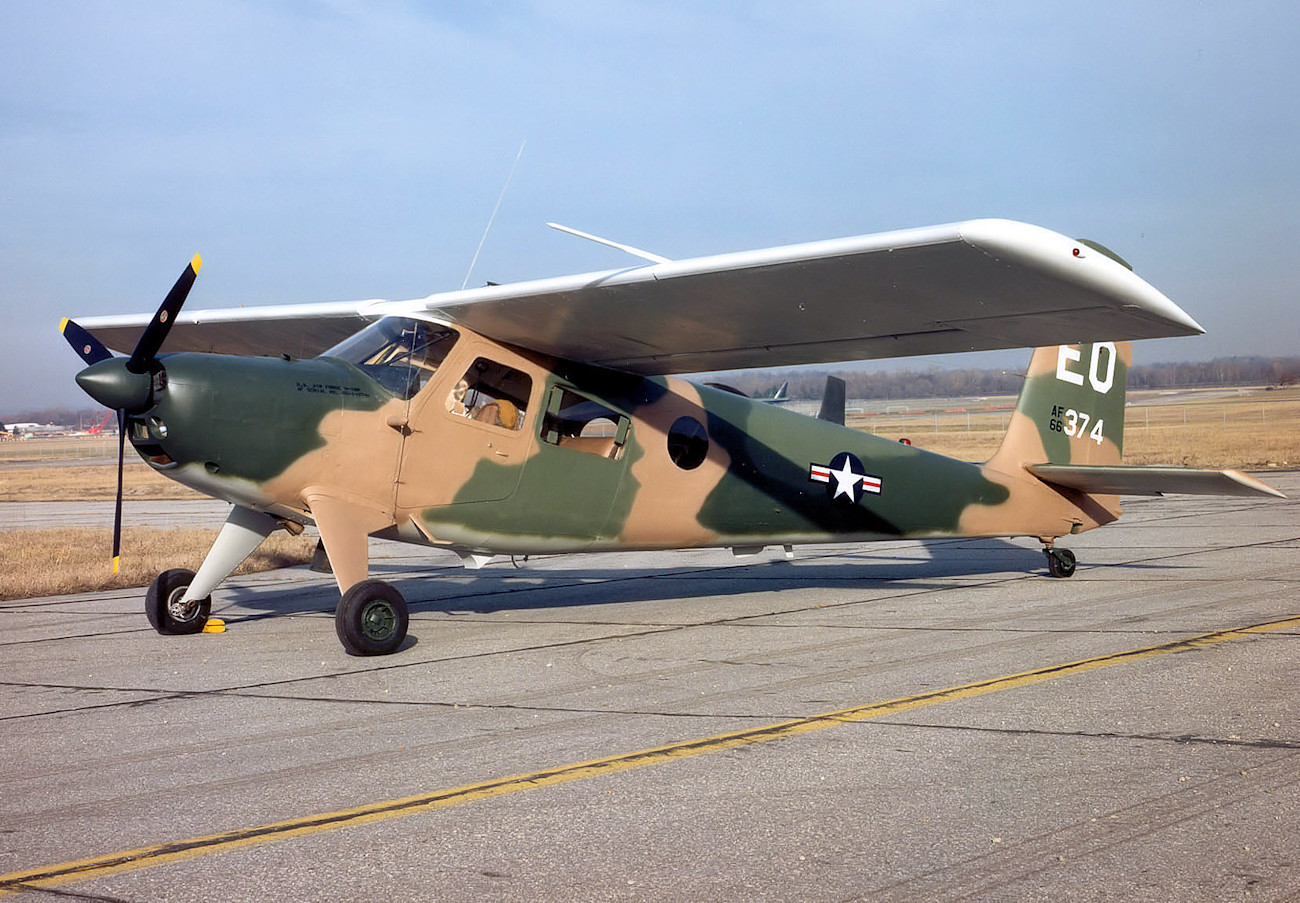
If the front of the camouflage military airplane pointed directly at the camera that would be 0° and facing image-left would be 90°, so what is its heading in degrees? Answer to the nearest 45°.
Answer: approximately 45°
